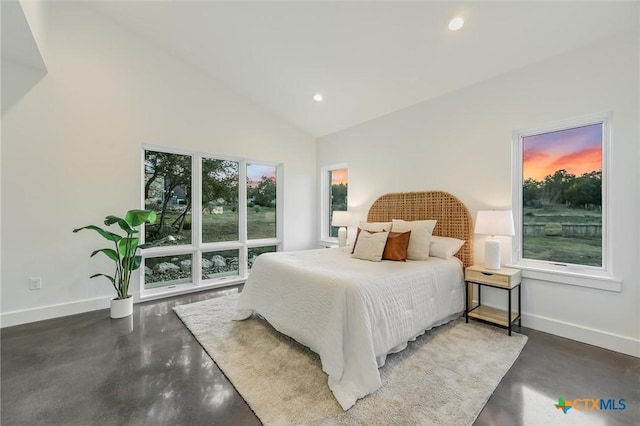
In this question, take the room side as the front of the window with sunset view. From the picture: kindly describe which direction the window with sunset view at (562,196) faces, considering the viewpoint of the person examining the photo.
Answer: facing the viewer and to the left of the viewer

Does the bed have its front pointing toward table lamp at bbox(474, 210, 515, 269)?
no

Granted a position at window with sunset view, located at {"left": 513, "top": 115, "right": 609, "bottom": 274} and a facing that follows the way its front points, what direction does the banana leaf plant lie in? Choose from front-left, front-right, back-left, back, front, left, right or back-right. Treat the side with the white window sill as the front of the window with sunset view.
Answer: front

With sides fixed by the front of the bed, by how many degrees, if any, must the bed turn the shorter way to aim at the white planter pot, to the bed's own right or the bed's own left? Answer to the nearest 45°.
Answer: approximately 45° to the bed's own right

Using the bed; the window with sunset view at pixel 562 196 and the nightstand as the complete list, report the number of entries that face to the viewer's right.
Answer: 0

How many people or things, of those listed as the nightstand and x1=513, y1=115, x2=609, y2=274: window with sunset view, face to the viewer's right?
0

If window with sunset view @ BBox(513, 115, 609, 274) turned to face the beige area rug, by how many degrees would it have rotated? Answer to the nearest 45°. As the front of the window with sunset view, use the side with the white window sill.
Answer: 0° — it already faces it

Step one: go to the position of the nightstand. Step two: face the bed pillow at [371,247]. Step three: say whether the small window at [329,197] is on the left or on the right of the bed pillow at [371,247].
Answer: right

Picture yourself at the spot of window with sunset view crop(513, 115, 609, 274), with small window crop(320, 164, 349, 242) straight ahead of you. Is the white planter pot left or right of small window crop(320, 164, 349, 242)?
left

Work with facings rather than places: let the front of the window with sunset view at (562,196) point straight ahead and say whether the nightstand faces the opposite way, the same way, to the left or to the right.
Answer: the same way
